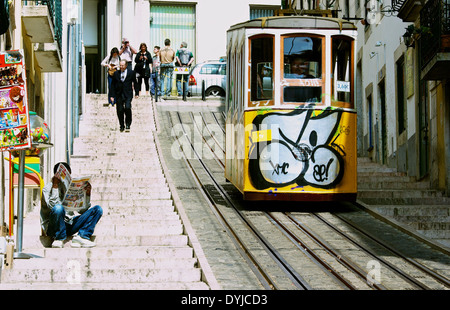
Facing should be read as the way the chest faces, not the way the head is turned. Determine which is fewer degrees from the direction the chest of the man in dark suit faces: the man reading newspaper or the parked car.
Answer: the man reading newspaper

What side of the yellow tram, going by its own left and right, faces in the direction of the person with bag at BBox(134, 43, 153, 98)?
back

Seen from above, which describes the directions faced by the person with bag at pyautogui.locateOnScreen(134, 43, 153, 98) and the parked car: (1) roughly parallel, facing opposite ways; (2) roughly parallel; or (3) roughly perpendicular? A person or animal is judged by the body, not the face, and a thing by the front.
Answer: roughly perpendicular

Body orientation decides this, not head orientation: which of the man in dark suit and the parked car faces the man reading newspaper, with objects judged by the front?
the man in dark suit

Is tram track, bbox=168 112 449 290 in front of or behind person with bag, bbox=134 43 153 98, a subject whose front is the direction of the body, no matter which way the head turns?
in front

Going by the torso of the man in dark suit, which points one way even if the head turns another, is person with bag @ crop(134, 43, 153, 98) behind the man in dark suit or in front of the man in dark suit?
behind

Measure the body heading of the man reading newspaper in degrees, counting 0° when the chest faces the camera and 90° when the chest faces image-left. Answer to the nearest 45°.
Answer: approximately 315°

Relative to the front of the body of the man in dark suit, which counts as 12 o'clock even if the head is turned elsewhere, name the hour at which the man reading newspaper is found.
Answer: The man reading newspaper is roughly at 12 o'clock from the man in dark suit.

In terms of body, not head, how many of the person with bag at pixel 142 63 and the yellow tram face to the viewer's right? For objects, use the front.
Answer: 0
